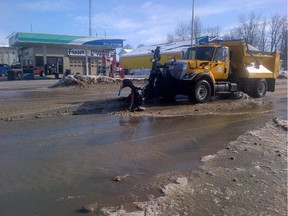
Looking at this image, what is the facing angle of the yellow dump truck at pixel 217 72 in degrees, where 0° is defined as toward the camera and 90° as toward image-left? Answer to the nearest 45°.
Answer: approximately 45°

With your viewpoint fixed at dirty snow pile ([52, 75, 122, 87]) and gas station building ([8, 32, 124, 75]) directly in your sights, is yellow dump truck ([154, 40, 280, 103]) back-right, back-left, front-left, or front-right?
back-right

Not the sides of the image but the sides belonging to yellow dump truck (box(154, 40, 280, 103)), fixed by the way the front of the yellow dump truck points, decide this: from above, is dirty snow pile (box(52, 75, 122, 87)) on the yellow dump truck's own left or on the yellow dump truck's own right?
on the yellow dump truck's own right

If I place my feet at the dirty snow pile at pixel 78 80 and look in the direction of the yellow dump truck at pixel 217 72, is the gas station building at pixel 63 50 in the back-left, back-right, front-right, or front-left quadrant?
back-left

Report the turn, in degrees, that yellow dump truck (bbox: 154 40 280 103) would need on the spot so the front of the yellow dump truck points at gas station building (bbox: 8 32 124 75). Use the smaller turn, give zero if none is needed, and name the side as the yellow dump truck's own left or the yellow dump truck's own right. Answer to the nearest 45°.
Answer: approximately 90° to the yellow dump truck's own right
